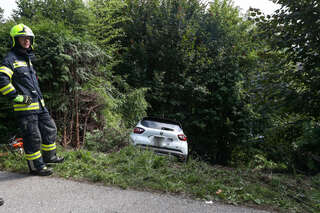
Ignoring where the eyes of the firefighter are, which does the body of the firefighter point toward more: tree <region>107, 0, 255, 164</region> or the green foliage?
the tree

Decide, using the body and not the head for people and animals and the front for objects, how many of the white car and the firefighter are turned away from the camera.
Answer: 1

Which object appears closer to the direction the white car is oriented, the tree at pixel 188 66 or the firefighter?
the tree

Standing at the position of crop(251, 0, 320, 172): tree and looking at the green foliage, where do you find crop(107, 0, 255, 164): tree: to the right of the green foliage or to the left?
right

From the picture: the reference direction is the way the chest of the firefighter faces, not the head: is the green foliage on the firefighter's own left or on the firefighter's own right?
on the firefighter's own left

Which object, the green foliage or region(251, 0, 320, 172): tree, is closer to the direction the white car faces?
the green foliage

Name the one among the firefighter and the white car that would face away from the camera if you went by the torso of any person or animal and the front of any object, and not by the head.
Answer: the white car

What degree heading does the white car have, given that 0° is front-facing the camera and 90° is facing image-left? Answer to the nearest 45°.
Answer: approximately 180°

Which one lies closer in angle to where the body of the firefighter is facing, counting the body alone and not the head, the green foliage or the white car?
the white car

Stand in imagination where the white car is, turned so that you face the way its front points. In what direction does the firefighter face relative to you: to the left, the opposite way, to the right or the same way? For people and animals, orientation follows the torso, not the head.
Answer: to the right

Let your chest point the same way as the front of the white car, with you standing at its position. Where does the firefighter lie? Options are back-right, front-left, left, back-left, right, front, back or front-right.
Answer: back-left

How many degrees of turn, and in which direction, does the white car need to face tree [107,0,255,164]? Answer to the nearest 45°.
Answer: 0° — it already faces it
